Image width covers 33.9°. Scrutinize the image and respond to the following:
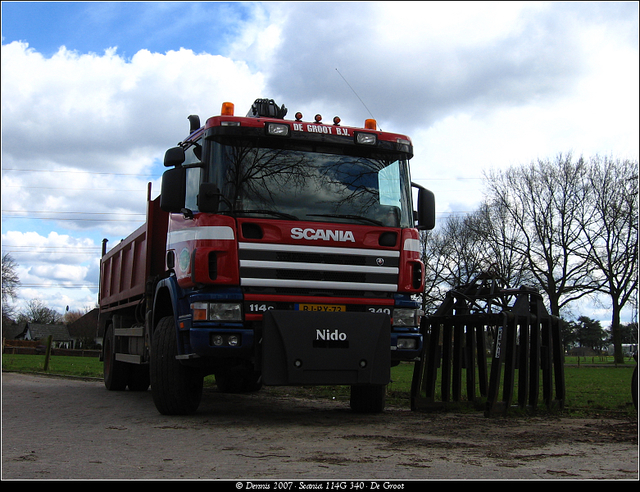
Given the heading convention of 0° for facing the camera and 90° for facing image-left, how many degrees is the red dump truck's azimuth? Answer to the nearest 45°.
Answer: approximately 315°
